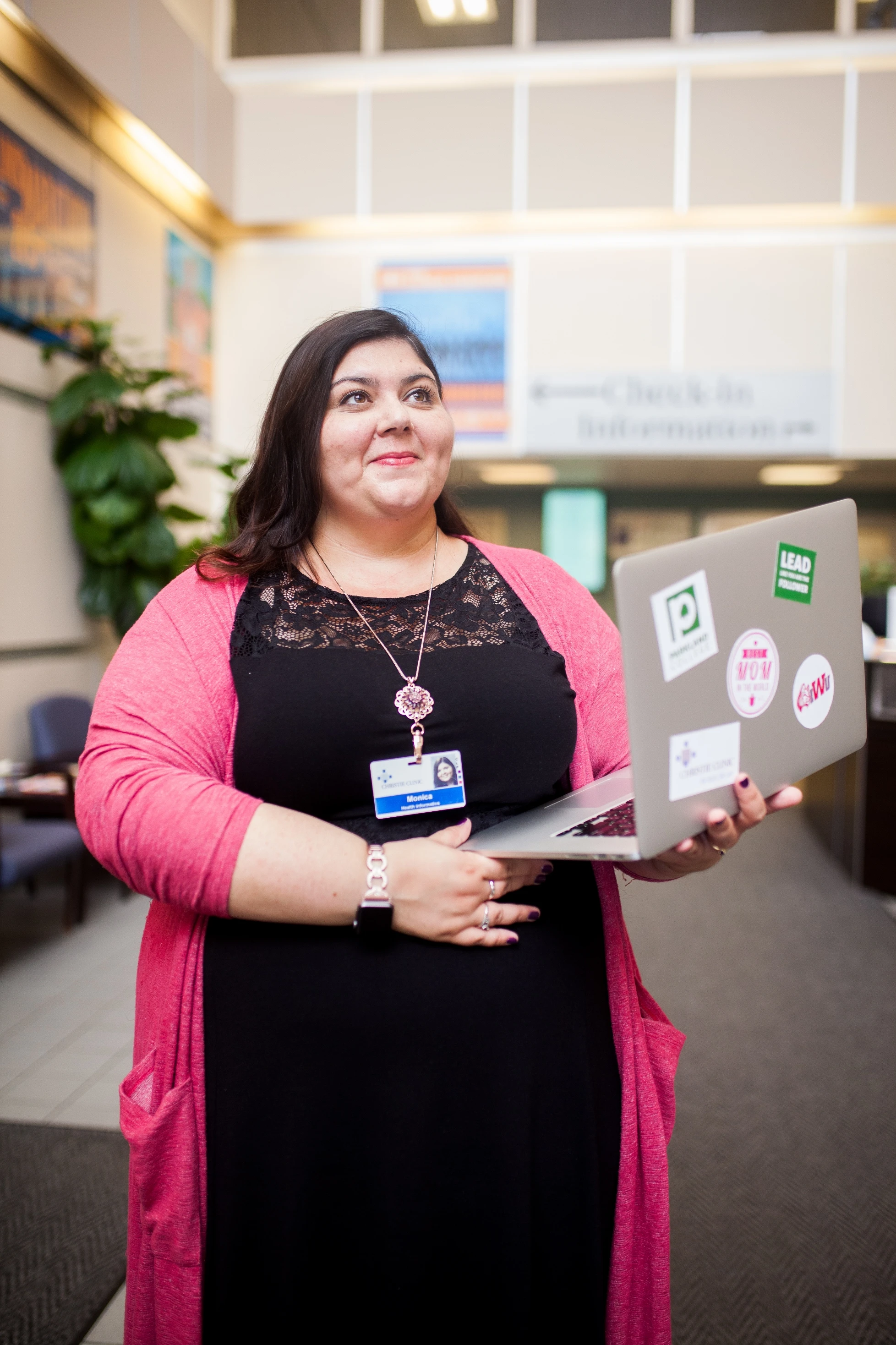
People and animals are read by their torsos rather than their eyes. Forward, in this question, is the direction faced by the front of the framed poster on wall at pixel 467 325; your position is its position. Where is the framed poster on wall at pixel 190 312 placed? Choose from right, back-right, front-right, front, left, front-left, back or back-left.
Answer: right

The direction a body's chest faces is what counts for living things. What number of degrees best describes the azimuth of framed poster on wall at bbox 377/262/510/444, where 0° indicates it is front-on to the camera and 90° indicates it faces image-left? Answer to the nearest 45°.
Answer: approximately 0°

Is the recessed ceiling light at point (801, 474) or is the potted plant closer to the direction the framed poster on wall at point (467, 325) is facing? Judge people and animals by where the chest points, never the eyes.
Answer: the potted plant

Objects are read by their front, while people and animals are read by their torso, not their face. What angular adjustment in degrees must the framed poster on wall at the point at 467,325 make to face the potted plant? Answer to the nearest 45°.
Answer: approximately 45° to its right

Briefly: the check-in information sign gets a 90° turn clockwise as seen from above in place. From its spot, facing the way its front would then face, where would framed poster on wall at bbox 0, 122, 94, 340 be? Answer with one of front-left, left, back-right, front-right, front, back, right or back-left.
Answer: front-left

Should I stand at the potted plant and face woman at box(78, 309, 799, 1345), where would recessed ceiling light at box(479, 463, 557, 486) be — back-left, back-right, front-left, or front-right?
back-left

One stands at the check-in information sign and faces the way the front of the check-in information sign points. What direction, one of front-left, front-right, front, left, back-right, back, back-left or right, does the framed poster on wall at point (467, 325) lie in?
right

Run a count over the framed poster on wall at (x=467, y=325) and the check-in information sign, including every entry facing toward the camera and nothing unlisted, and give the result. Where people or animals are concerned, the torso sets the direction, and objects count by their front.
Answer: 2

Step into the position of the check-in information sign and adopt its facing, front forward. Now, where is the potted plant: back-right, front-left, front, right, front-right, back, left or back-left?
front-right

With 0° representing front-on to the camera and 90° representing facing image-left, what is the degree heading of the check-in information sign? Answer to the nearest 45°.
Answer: approximately 0°

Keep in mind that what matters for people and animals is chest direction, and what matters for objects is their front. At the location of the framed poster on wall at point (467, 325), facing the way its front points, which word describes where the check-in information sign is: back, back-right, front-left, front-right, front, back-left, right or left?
left

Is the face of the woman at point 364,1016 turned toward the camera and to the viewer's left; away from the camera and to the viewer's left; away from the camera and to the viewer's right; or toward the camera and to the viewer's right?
toward the camera and to the viewer's right
